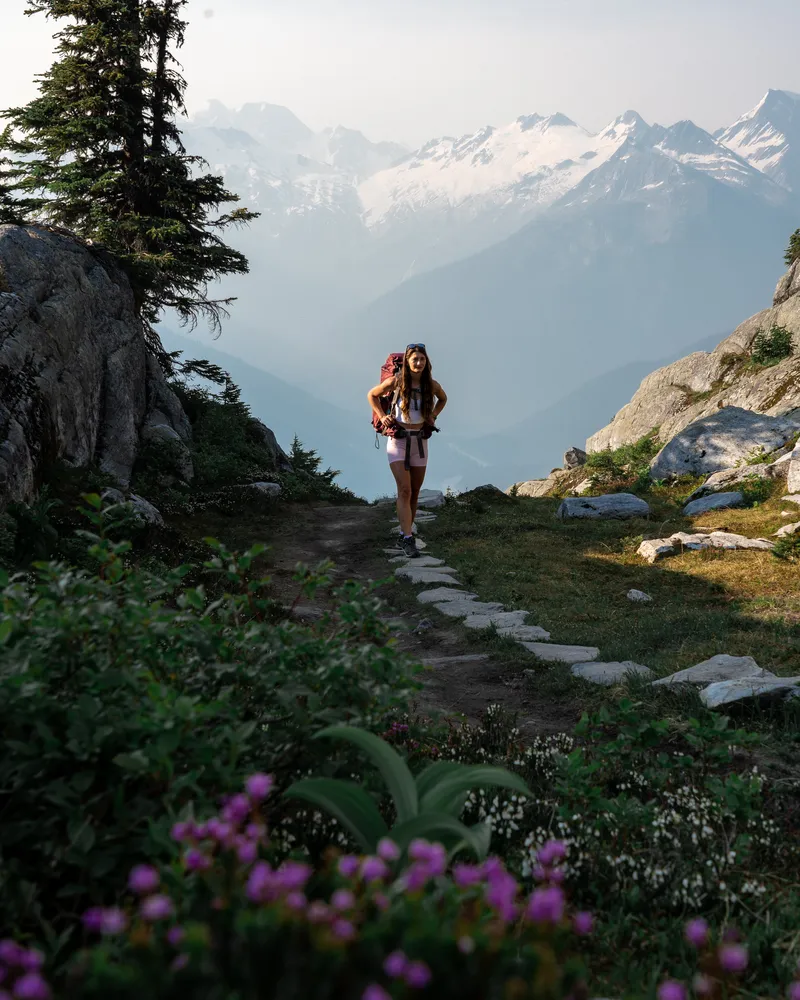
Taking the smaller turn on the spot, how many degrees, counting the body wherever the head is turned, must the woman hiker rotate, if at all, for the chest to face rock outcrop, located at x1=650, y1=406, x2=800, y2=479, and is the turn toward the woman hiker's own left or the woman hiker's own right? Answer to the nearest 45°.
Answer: approximately 135° to the woman hiker's own left

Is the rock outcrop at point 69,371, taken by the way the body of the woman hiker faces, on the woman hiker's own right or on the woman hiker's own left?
on the woman hiker's own right

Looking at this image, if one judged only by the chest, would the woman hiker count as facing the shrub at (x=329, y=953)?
yes

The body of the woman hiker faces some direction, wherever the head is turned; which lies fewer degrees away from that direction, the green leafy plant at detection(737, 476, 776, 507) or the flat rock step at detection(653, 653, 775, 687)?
the flat rock step

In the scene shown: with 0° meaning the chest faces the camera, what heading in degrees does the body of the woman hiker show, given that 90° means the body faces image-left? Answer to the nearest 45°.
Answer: approximately 0°

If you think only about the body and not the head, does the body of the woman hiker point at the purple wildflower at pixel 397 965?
yes

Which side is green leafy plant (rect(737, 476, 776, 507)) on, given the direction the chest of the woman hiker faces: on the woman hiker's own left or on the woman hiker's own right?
on the woman hiker's own left
